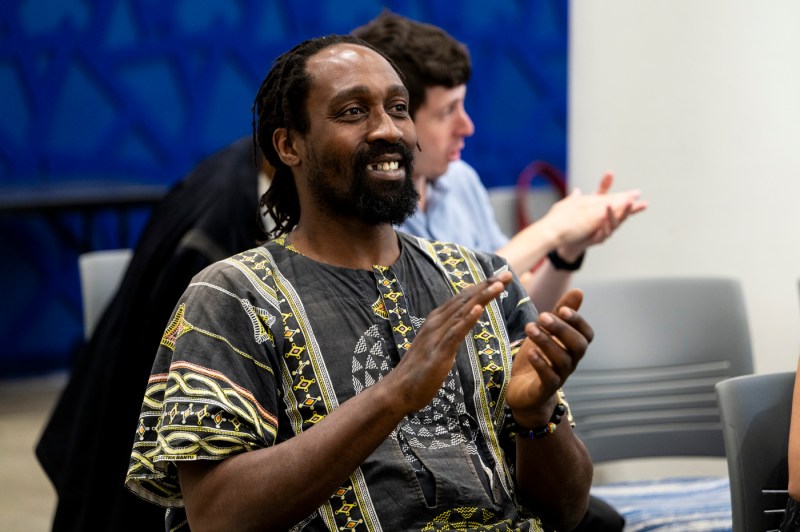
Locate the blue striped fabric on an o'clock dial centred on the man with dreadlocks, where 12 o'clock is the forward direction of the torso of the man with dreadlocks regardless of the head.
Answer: The blue striped fabric is roughly at 9 o'clock from the man with dreadlocks.

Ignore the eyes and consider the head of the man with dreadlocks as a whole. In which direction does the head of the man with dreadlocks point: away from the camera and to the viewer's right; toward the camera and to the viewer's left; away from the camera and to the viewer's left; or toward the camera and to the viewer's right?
toward the camera and to the viewer's right

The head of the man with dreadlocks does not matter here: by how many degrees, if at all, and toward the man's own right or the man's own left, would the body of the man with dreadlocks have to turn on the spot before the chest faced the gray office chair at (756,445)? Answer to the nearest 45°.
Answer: approximately 45° to the man's own left

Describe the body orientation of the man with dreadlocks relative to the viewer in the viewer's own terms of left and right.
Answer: facing the viewer and to the right of the viewer

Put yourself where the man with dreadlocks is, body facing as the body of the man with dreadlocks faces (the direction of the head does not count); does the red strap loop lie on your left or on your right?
on your left

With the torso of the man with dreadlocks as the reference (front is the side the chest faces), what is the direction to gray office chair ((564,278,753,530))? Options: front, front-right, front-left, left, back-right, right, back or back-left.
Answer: left

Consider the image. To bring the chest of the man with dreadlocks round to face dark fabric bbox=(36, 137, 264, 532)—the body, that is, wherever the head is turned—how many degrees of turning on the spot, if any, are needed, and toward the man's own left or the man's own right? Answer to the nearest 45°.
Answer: approximately 180°
